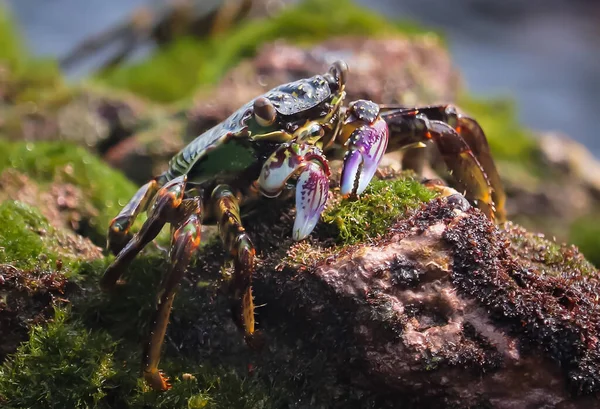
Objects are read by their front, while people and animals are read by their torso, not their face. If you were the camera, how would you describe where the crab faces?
facing the viewer and to the right of the viewer
